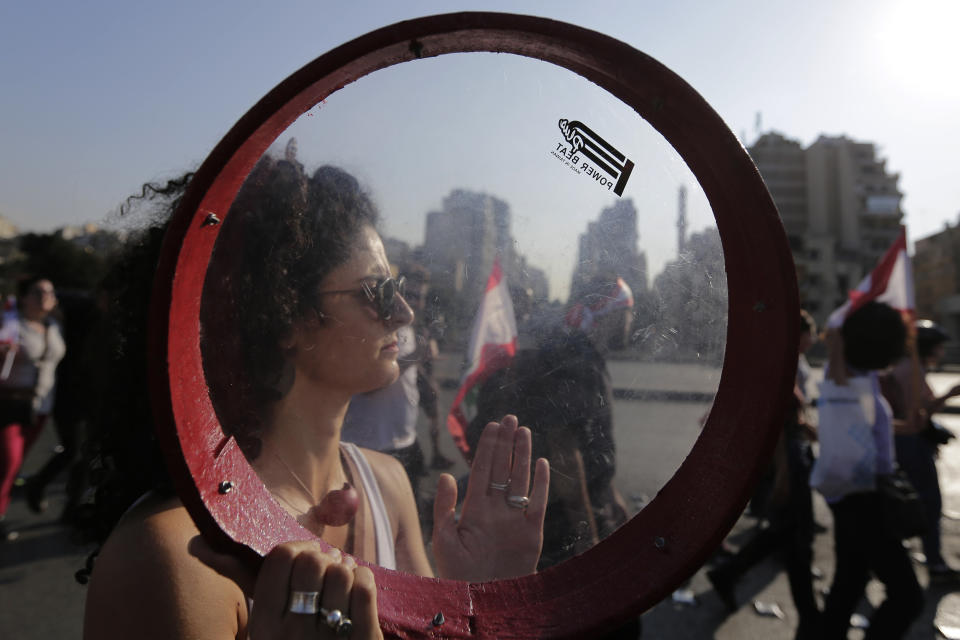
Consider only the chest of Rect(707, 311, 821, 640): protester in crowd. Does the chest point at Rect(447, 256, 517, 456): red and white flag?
no

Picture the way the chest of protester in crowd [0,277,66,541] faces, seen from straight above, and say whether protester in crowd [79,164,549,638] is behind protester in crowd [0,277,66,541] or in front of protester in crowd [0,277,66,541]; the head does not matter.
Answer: in front
